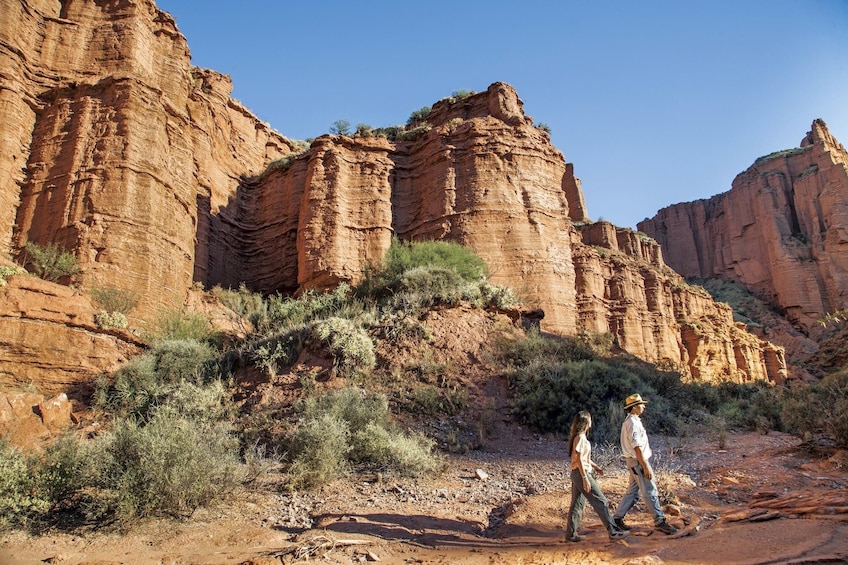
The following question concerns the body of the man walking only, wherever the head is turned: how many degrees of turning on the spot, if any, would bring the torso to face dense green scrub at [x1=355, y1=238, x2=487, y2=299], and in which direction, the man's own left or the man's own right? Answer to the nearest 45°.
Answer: approximately 135° to the man's own left

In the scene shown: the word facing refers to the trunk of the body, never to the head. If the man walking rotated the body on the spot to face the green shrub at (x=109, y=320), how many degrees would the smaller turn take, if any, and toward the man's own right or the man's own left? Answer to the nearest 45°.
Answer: approximately 180°

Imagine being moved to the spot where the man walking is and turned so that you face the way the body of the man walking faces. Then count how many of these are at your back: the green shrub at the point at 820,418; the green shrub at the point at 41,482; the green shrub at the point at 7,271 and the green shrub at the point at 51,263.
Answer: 3

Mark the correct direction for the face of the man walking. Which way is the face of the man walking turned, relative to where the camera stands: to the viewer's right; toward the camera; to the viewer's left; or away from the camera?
to the viewer's right

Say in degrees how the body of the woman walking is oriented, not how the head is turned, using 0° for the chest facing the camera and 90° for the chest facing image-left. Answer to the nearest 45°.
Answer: approximately 270°

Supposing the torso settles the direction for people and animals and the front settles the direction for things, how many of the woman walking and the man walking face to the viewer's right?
2

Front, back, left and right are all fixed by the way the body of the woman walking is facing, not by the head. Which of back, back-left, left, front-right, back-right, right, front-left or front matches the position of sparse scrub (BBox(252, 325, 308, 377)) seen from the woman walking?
back-left

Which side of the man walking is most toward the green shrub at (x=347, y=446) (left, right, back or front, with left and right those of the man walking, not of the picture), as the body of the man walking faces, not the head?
back
